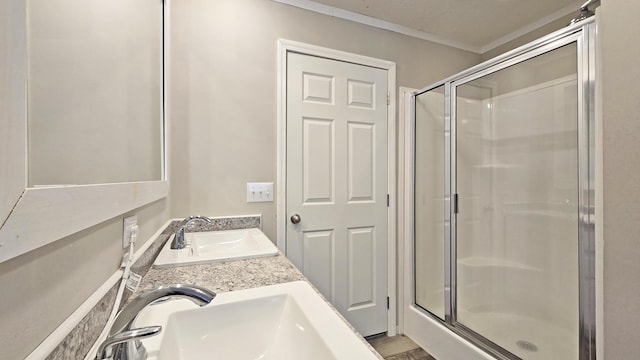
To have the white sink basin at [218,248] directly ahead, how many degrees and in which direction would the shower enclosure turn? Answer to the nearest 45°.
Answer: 0° — it already faces it

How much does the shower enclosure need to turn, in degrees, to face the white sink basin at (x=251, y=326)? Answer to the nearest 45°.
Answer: approximately 45° to its left

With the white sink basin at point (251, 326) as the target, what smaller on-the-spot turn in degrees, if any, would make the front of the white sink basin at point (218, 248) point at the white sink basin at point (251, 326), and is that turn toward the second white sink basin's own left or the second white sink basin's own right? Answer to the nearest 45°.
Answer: approximately 90° to the second white sink basin's own right

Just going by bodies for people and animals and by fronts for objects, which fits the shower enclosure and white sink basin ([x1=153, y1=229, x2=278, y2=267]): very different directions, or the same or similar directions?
very different directions

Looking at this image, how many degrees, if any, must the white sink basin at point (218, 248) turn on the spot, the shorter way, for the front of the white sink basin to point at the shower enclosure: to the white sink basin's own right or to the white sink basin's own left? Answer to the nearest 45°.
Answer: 0° — it already faces it

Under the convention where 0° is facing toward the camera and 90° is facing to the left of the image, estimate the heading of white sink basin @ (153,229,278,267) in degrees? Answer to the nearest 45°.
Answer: approximately 270°

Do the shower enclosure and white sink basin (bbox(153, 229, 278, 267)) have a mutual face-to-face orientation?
yes

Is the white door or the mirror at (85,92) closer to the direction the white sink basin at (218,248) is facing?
the white door

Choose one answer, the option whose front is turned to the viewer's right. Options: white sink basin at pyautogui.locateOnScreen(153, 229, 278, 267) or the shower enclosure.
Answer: the white sink basin

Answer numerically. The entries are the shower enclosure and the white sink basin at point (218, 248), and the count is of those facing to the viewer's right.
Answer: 1
